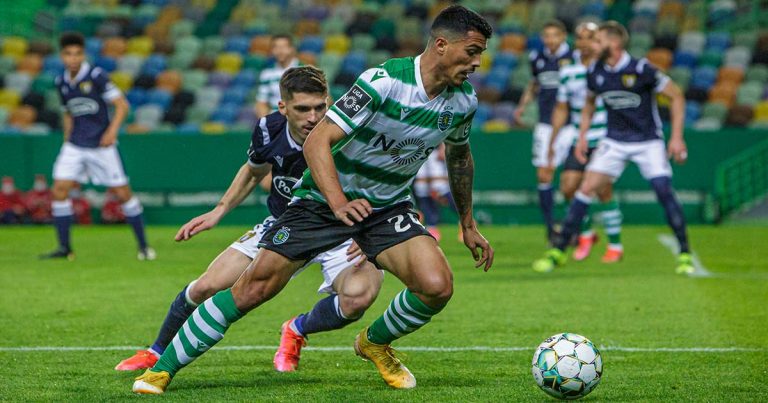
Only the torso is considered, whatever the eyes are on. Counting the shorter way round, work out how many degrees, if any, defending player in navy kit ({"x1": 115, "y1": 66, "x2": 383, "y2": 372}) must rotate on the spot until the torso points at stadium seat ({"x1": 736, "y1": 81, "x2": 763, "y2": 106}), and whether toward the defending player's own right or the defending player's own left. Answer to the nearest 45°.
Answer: approximately 90° to the defending player's own left

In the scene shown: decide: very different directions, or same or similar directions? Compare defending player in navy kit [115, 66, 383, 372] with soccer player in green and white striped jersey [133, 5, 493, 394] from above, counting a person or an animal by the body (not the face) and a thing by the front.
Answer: same or similar directions

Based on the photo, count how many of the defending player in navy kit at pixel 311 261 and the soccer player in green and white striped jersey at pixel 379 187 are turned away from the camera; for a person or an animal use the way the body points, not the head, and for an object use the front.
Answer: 0

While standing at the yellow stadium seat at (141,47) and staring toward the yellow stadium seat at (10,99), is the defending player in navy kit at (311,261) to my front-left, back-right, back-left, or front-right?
front-left

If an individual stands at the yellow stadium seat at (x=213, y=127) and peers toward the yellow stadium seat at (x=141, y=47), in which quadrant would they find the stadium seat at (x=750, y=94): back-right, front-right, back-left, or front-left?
back-right

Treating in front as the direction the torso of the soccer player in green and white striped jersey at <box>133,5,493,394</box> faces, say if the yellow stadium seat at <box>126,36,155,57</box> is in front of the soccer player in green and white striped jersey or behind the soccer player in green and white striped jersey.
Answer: behind

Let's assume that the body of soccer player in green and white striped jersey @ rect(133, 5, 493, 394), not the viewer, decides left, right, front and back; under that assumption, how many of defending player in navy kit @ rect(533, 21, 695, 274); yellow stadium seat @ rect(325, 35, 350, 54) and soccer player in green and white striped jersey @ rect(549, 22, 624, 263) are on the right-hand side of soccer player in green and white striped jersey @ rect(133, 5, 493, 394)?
0

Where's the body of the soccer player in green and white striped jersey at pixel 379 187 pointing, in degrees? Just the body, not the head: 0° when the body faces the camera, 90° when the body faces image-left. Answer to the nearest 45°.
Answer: approximately 315°

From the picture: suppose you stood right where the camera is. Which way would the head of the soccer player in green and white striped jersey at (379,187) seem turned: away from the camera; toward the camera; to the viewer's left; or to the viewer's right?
to the viewer's right

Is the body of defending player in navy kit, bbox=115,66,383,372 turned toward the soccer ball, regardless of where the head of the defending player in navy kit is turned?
yes

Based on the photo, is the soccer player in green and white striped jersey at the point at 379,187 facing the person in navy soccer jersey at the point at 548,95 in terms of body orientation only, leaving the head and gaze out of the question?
no

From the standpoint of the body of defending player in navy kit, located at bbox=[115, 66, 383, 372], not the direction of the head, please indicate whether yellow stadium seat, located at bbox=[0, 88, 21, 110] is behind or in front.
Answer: behind

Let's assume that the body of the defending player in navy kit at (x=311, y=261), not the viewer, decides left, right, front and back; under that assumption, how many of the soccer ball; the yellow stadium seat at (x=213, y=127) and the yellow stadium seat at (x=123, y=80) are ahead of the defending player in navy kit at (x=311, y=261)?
1

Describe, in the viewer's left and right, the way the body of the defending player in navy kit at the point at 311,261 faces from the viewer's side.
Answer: facing the viewer and to the right of the viewer

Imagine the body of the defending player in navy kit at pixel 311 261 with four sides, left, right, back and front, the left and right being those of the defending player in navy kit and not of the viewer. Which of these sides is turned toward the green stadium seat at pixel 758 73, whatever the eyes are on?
left

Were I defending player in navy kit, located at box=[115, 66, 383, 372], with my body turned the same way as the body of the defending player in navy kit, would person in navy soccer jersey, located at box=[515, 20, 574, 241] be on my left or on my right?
on my left

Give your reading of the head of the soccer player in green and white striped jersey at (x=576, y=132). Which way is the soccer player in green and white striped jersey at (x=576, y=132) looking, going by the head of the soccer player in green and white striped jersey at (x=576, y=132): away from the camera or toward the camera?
toward the camera

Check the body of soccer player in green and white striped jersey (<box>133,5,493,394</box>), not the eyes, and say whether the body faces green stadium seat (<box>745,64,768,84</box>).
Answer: no

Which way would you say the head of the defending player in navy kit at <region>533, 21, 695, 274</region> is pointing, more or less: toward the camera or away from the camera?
toward the camera

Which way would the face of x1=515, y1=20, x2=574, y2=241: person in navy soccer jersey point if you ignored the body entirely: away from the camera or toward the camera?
toward the camera
